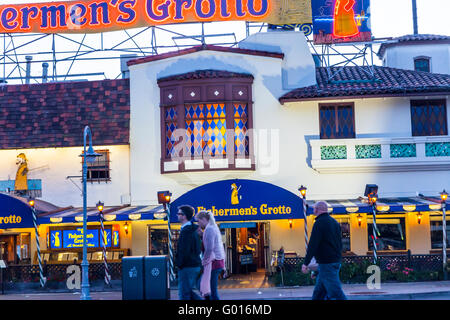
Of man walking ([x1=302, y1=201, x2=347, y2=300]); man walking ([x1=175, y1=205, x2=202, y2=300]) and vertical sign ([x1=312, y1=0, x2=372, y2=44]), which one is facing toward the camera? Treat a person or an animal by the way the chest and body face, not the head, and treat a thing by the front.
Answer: the vertical sign

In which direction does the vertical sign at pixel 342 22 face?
toward the camera

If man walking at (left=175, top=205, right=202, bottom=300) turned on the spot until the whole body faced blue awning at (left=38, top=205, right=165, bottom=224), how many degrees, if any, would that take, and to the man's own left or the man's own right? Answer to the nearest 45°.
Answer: approximately 90° to the man's own right

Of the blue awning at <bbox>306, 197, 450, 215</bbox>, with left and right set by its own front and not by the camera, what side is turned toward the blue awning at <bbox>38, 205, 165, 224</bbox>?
right

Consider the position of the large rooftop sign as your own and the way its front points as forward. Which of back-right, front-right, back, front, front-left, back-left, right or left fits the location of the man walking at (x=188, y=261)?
front

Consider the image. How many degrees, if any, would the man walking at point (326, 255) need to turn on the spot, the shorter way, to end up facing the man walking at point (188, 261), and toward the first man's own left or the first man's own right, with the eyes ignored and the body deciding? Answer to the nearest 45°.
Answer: approximately 45° to the first man's own left

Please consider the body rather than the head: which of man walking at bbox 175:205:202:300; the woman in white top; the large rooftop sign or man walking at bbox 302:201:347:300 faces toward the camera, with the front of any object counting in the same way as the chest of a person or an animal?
the large rooftop sign

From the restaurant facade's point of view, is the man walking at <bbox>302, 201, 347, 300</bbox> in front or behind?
in front

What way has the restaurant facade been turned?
toward the camera

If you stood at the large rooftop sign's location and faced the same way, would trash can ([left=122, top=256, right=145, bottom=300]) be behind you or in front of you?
in front
